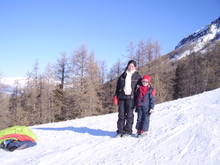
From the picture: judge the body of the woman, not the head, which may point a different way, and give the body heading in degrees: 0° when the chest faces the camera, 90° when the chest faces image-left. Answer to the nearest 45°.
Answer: approximately 0°
